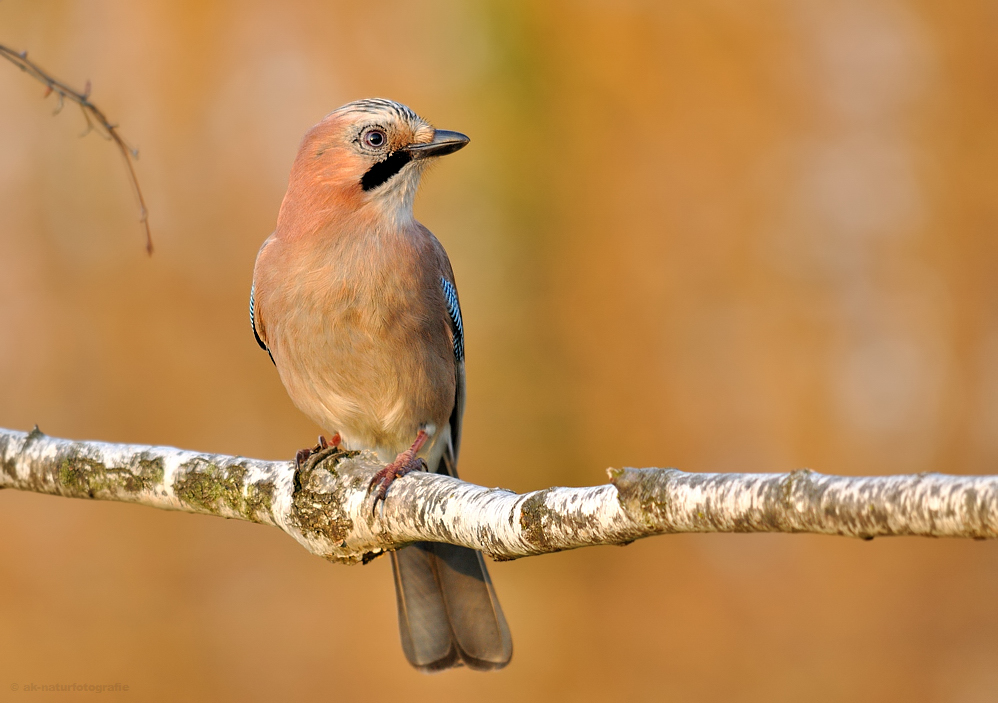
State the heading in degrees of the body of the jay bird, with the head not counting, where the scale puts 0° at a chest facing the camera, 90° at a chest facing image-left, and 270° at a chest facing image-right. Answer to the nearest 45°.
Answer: approximately 0°
